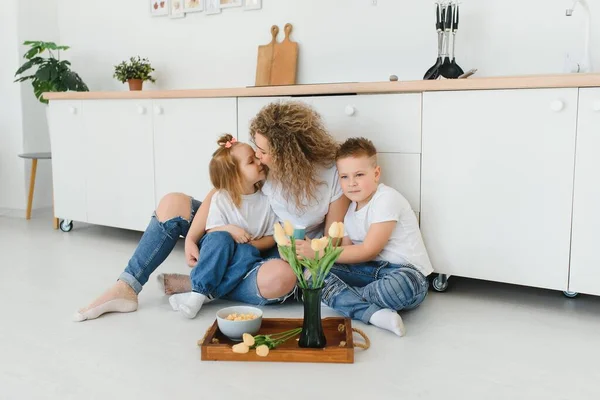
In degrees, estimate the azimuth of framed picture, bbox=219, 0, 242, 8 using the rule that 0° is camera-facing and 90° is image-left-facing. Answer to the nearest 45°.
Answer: approximately 45°

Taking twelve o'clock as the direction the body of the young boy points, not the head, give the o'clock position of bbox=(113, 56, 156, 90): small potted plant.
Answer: The small potted plant is roughly at 3 o'clock from the young boy.

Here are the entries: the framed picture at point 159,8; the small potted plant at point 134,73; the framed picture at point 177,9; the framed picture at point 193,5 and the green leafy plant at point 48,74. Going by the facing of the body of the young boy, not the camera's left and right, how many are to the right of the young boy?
5

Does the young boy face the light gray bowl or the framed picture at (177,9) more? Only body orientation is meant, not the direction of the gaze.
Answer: the light gray bowl

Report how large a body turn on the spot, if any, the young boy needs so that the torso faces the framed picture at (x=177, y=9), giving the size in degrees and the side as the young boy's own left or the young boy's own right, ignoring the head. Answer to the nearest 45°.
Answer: approximately 90° to the young boy's own right

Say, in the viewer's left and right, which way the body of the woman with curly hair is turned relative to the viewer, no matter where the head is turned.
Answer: facing the viewer and to the left of the viewer

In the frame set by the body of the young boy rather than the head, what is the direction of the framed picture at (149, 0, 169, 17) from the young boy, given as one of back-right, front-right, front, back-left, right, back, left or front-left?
right

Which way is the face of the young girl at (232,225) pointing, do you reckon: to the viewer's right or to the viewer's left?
to the viewer's right

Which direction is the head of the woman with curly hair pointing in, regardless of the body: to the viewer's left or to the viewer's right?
to the viewer's left
